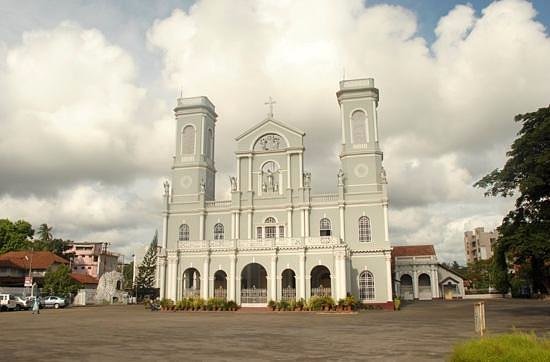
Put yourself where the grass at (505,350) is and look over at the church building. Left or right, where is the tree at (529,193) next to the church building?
right

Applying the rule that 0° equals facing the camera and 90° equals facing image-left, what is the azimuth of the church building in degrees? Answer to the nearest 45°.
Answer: approximately 0°

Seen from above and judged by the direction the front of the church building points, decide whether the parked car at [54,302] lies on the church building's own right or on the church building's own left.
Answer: on the church building's own right

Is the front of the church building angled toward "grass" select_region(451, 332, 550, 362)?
yes

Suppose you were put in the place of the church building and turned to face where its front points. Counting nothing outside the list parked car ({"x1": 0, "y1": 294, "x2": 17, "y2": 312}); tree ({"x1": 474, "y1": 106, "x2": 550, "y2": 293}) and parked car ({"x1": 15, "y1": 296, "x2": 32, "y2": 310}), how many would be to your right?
2

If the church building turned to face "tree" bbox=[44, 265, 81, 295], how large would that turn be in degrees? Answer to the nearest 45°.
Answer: approximately 135° to its right

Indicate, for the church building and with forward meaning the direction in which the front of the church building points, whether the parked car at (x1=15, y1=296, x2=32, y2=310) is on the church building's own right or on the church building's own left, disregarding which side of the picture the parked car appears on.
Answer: on the church building's own right

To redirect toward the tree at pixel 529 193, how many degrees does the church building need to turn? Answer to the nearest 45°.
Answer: approximately 45° to its left

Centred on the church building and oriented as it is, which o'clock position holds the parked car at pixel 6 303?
The parked car is roughly at 3 o'clock from the church building.
